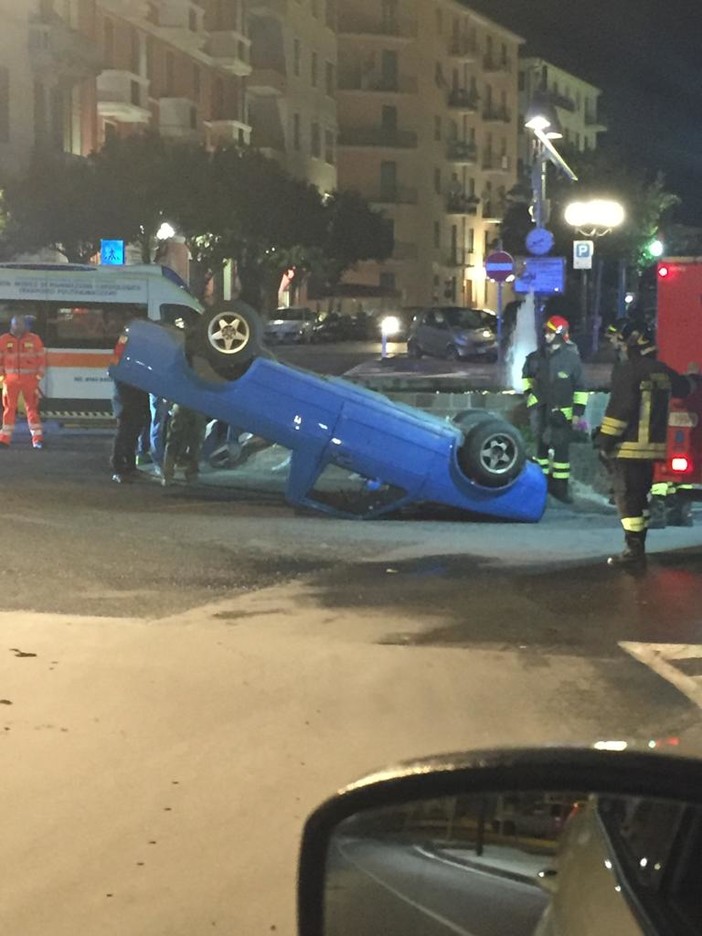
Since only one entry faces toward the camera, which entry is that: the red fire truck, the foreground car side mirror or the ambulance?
the foreground car side mirror

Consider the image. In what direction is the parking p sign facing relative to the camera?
toward the camera

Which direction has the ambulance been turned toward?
to the viewer's right

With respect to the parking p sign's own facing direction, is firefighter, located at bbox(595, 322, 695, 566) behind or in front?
in front

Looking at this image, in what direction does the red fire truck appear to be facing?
away from the camera

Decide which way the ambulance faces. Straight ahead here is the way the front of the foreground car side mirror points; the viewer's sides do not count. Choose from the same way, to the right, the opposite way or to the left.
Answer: to the left

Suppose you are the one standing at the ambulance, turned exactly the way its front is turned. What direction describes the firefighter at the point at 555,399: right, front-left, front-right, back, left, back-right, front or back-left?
front-right

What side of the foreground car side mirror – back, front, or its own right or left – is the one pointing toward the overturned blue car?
back

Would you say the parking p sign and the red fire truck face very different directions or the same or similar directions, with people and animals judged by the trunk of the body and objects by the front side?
very different directions

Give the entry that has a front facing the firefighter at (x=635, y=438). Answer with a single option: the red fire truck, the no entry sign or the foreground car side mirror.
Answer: the no entry sign

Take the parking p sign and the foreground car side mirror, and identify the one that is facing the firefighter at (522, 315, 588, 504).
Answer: the parking p sign

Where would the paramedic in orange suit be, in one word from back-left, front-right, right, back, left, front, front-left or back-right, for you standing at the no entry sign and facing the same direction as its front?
front-right

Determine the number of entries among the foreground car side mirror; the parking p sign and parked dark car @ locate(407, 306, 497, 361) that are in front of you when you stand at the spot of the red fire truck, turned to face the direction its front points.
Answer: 2

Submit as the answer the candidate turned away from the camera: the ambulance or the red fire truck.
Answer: the red fire truck

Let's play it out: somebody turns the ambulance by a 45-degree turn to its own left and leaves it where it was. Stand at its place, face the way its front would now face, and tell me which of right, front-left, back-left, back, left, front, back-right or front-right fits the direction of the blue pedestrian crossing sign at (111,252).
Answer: front-left

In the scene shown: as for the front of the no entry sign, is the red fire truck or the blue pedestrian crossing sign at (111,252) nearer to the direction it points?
the red fire truck

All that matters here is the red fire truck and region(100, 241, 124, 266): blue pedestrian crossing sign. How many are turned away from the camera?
1

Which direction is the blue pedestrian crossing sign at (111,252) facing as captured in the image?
toward the camera
